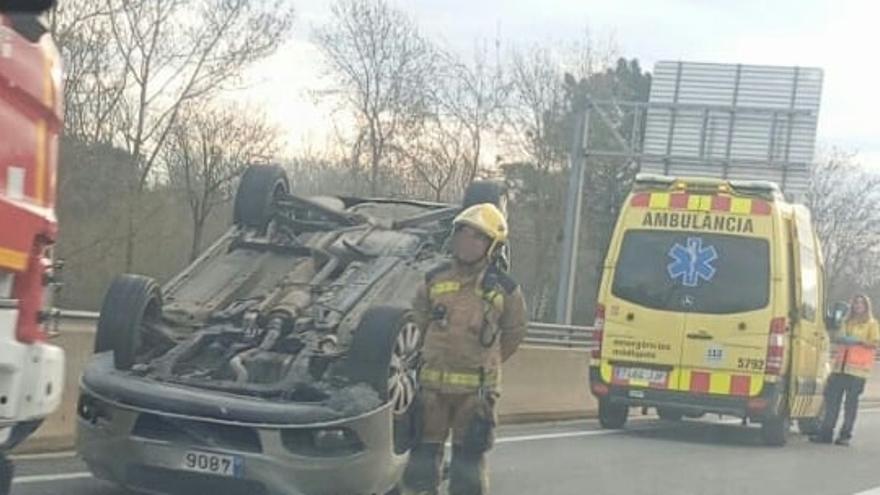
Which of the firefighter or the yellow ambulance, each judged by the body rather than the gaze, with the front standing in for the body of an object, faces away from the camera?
the yellow ambulance

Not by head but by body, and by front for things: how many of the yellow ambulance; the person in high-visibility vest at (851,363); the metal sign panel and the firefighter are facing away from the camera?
2

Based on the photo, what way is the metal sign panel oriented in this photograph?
away from the camera

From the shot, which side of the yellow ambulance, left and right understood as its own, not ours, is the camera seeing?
back

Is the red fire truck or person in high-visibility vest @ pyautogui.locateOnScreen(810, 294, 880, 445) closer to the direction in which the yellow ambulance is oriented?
the person in high-visibility vest

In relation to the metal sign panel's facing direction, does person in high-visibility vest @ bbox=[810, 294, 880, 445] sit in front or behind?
behind

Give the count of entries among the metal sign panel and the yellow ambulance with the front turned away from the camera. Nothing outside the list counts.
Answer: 2
